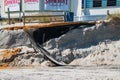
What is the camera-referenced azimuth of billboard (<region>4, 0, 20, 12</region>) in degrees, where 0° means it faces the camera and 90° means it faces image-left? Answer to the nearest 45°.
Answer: approximately 0°

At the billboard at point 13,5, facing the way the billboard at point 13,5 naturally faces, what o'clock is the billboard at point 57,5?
the billboard at point 57,5 is roughly at 10 o'clock from the billboard at point 13,5.

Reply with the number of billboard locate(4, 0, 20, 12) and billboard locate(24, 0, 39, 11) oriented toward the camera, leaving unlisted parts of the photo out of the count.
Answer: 2

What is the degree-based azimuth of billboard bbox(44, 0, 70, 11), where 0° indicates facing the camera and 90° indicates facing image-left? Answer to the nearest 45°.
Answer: approximately 0°

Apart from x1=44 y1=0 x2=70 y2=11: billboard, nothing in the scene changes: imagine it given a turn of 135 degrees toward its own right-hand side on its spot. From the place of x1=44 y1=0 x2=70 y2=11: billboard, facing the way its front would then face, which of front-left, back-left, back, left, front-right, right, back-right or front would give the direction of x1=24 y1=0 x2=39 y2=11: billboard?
front-left
